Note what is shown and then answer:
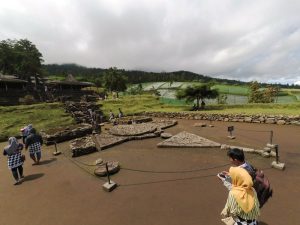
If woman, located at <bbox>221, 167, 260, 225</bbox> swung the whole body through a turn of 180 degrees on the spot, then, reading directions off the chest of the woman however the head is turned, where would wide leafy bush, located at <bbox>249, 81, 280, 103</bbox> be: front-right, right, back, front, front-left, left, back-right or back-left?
back-left

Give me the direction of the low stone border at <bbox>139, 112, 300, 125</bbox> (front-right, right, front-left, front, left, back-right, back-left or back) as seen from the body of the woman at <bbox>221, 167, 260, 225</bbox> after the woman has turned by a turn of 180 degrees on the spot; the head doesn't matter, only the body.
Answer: back-left

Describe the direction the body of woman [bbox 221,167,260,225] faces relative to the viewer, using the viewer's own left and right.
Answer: facing away from the viewer and to the left of the viewer

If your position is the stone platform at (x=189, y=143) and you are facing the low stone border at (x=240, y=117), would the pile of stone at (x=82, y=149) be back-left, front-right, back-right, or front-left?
back-left

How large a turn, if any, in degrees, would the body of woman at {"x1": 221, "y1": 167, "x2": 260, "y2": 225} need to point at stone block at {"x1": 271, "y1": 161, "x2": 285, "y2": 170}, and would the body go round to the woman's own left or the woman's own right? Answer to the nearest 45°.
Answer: approximately 45° to the woman's own right

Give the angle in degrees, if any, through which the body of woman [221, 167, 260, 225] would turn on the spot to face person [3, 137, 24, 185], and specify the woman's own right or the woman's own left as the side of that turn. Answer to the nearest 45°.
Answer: approximately 45° to the woman's own left

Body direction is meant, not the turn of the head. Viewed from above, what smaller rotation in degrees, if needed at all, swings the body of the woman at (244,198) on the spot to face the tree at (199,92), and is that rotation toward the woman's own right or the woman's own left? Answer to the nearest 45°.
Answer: approximately 45° to the woman's own right

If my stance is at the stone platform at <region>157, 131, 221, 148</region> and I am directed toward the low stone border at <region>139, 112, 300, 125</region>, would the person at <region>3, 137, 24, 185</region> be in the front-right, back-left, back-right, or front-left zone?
back-left
